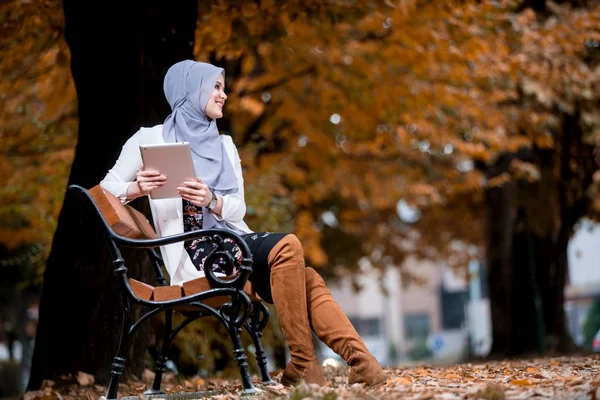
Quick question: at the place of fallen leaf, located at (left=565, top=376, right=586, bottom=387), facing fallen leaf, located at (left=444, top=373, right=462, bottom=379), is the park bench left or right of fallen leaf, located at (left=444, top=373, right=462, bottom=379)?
left

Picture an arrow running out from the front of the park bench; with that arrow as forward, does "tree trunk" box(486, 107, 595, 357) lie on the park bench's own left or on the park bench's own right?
on the park bench's own left

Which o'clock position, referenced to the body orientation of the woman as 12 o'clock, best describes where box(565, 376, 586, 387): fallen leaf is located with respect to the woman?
The fallen leaf is roughly at 11 o'clock from the woman.

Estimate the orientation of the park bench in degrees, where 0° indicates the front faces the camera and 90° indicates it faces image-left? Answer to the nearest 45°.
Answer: approximately 270°

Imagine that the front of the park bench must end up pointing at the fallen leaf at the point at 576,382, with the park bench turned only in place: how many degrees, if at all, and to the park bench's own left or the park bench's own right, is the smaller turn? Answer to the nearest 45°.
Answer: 0° — it already faces it

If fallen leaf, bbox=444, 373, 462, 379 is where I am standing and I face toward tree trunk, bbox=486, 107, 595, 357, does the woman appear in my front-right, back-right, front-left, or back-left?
back-left

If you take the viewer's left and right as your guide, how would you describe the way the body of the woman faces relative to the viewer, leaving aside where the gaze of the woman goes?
facing the viewer and to the right of the viewer

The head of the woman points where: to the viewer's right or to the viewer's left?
to the viewer's right

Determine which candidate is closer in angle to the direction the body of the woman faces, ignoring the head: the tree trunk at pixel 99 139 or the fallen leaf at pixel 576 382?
the fallen leaf

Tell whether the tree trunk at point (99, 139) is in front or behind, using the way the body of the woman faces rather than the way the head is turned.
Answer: behind

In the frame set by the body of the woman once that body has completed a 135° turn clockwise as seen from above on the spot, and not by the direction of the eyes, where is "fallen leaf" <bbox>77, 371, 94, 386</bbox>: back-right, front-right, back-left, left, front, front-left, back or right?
front-right
